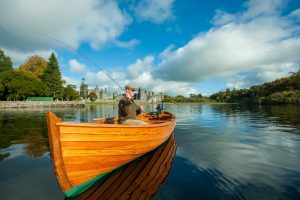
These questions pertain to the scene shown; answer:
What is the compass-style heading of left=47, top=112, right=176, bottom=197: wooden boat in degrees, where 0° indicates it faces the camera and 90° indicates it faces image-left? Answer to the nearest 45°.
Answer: approximately 45°
